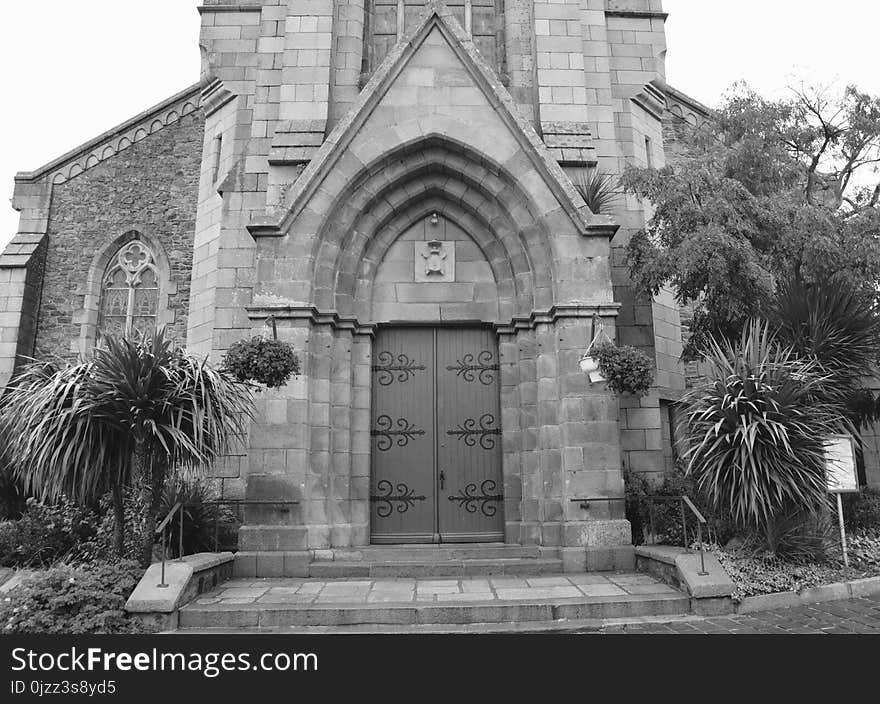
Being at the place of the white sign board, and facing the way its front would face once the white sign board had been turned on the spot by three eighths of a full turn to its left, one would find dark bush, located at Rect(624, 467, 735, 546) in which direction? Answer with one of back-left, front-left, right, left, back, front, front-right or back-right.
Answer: back-left

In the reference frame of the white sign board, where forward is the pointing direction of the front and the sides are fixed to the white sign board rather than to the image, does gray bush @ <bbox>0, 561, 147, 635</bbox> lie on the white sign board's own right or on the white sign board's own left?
on the white sign board's own right

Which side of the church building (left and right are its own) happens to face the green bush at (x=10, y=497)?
right

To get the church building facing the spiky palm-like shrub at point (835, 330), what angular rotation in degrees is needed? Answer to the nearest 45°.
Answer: approximately 90° to its left

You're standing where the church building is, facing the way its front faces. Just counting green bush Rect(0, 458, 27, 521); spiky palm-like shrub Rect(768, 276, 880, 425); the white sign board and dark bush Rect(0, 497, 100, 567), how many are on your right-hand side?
2

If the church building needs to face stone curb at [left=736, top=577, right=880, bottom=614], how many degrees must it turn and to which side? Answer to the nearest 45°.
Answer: approximately 45° to its left

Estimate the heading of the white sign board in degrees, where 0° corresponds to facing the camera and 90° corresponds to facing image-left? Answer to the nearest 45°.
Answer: approximately 0°

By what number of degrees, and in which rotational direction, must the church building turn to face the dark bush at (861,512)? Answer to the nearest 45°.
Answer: approximately 90° to its left

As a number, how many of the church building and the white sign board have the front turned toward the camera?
2

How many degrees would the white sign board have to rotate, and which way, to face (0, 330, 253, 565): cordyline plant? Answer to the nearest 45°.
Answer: approximately 45° to its right

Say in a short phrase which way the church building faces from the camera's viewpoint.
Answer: facing the viewer
